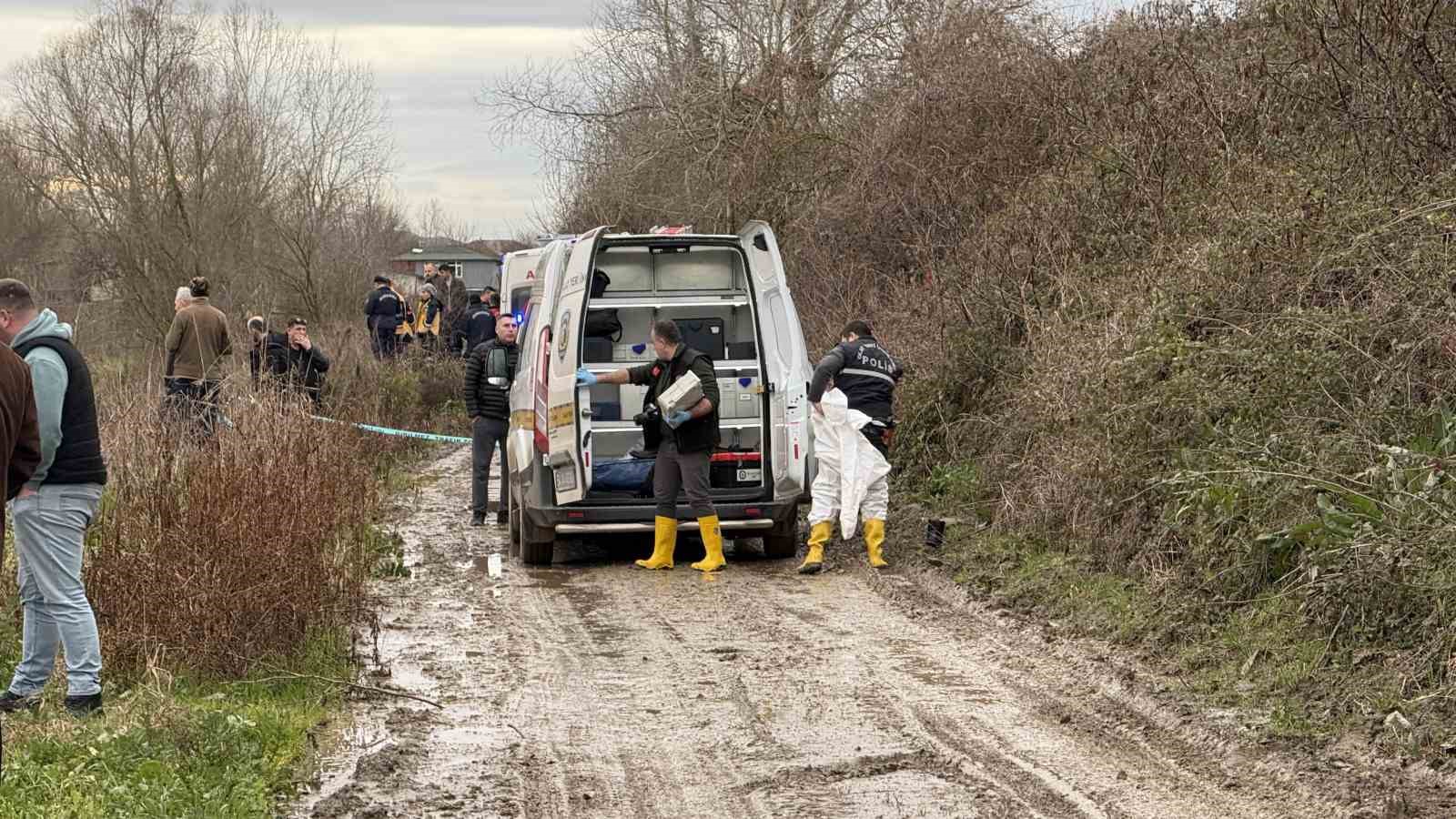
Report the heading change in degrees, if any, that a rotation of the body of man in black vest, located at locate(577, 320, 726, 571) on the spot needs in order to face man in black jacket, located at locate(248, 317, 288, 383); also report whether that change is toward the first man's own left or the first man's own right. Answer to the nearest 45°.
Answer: approximately 90° to the first man's own right

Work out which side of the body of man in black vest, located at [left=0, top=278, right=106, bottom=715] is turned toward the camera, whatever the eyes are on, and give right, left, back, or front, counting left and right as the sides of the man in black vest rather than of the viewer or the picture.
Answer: left

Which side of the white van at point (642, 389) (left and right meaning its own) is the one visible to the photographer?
back

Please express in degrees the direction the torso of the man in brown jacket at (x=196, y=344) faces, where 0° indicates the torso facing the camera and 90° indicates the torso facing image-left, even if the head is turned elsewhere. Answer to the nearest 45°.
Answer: approximately 180°

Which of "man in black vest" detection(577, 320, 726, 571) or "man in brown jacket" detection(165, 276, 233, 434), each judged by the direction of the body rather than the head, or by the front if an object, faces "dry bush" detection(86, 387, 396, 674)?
the man in black vest

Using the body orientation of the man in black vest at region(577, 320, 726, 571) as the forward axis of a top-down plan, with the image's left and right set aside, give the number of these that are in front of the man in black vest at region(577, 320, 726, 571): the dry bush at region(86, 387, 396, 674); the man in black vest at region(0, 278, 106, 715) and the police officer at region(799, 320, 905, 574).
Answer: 2

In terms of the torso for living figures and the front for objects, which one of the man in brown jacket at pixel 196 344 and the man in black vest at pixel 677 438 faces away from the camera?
the man in brown jacket

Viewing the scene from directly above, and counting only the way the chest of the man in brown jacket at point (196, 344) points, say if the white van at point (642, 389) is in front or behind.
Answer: behind
